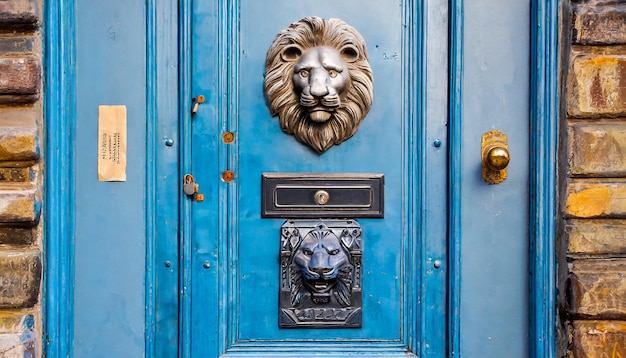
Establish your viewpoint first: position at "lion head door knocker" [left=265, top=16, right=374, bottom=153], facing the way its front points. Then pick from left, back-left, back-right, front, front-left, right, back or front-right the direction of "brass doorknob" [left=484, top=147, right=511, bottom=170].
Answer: left

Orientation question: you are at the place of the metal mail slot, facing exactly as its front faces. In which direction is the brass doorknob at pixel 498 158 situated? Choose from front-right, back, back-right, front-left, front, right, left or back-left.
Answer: left

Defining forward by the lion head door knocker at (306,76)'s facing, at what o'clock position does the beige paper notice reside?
The beige paper notice is roughly at 3 o'clock from the lion head door knocker.

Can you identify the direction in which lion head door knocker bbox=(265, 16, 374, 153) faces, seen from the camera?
facing the viewer

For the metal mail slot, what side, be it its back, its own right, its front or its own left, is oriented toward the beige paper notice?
right

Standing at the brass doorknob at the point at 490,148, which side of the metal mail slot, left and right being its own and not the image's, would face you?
left

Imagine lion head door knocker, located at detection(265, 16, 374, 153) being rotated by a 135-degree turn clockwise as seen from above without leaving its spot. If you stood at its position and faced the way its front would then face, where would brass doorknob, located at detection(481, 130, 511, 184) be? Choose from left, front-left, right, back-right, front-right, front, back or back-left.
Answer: back-right

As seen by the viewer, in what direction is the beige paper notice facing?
toward the camera

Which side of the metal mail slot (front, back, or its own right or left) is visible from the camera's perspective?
front
